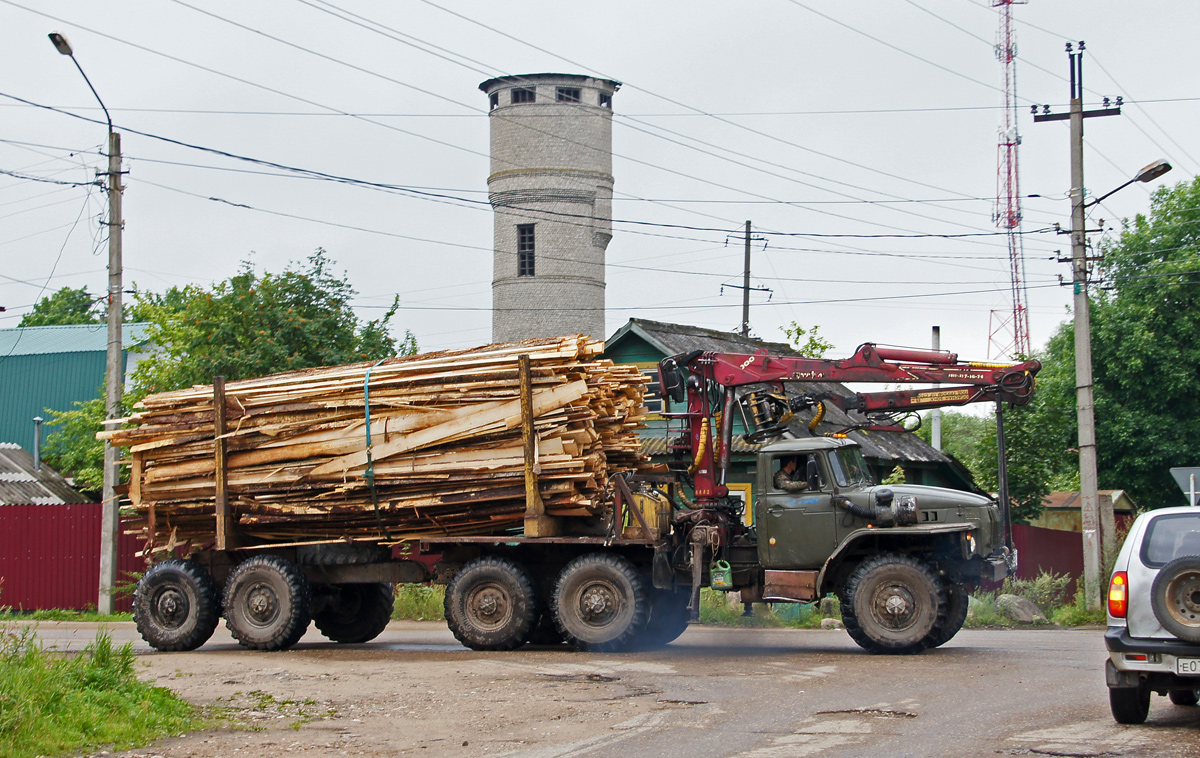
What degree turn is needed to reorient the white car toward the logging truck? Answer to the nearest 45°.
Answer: approximately 45° to its left

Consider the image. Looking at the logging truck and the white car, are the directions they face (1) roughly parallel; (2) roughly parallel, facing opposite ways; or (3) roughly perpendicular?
roughly perpendicular

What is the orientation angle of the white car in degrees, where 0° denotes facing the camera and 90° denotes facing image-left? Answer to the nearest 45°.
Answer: approximately 180°

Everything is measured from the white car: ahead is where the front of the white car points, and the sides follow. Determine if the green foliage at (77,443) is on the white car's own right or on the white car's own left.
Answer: on the white car's own left

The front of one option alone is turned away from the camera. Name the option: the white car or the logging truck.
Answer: the white car

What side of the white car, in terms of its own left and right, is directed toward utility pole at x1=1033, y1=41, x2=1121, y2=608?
front

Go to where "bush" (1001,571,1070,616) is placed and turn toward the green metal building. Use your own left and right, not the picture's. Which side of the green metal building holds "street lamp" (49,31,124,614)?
left

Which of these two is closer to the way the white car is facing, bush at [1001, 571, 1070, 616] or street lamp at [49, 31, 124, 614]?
the bush

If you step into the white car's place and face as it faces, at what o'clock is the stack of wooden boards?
The stack of wooden boards is roughly at 10 o'clock from the white car.

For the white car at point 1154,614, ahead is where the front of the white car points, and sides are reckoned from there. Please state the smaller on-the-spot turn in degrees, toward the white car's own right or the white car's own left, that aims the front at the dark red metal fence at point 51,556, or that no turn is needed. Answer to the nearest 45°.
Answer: approximately 45° to the white car's own left

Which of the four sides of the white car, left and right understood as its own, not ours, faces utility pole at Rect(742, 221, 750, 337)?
front

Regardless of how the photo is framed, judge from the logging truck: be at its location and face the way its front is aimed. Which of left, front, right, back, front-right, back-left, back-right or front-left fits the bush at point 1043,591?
front-left

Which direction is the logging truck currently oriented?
to the viewer's right
